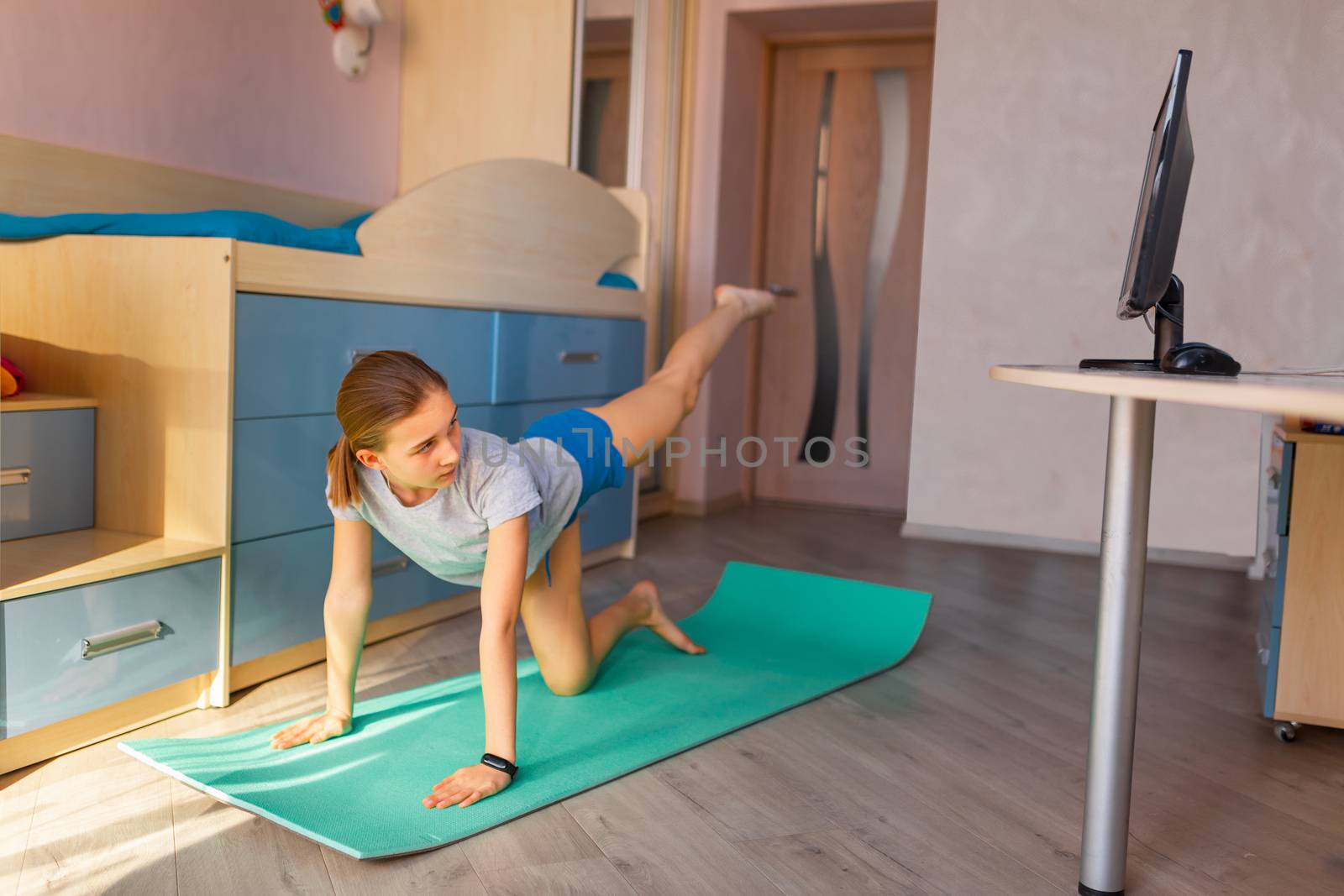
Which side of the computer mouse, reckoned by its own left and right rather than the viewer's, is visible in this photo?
right

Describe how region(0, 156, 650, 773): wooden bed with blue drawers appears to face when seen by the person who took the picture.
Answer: facing the viewer and to the right of the viewer

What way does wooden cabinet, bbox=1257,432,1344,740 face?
to the viewer's left

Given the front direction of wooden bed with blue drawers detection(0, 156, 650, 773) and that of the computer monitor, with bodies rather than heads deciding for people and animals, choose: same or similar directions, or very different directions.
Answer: very different directions

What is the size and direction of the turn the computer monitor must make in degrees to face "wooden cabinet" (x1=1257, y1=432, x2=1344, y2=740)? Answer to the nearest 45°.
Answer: approximately 135° to its right

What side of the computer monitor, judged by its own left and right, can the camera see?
left

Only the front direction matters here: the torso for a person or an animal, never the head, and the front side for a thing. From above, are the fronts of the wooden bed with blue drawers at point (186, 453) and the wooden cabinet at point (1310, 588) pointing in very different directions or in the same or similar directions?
very different directions

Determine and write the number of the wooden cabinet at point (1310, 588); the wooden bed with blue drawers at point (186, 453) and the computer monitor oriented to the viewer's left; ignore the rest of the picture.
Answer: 2

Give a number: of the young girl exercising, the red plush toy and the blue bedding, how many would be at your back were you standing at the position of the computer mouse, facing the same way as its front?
3

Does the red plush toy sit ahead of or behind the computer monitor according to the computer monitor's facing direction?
ahead

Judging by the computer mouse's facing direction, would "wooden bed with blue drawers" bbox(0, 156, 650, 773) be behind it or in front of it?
behind

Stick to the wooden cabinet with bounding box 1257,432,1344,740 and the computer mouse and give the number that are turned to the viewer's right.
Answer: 1

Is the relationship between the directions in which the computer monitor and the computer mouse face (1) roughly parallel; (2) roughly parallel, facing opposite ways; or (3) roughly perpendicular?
roughly parallel, facing opposite ways

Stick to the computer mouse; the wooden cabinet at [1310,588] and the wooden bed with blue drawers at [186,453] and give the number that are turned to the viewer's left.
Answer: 1

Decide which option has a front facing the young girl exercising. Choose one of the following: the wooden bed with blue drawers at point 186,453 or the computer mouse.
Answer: the wooden bed with blue drawers
